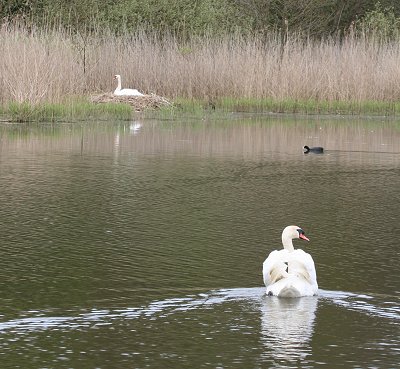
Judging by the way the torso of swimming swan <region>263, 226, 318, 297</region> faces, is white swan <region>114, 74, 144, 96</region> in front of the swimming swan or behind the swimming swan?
in front

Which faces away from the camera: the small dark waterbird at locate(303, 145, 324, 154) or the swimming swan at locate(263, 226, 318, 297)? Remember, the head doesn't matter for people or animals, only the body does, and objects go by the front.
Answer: the swimming swan at locate(263, 226, 318, 297)

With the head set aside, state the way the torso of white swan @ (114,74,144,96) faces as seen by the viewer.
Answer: to the viewer's left

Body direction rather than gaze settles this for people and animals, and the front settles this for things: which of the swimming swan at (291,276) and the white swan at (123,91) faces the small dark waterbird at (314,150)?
the swimming swan at (291,276)

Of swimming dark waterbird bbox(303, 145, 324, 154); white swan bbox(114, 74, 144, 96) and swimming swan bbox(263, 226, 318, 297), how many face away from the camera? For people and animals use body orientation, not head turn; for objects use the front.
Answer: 1

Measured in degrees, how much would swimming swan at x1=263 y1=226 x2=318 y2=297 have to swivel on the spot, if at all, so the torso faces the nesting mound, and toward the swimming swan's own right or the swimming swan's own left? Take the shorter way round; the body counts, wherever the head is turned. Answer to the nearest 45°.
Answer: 0° — it already faces it

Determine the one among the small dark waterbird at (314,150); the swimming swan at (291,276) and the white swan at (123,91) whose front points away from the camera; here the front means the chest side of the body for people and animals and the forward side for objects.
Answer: the swimming swan at (291,276)

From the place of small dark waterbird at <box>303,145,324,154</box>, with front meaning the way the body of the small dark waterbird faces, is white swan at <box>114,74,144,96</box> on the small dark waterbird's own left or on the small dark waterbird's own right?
on the small dark waterbird's own right

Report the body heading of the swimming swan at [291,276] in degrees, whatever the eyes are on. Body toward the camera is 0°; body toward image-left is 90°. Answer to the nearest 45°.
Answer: approximately 180°

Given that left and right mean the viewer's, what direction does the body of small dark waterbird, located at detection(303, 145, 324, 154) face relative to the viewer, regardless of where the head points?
facing to the left of the viewer

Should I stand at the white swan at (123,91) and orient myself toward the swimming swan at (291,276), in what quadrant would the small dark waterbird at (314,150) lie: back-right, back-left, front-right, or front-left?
front-left

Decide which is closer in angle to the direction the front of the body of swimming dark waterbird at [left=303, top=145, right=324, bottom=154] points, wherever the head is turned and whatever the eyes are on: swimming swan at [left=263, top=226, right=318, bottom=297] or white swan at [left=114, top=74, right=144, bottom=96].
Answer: the white swan

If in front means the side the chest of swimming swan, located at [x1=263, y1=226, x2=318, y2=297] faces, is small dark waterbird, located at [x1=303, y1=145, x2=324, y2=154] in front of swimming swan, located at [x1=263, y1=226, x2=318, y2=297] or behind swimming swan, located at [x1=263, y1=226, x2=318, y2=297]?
in front

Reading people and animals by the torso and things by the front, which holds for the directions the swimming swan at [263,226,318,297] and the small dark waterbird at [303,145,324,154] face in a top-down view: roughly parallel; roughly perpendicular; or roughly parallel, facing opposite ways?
roughly perpendicular

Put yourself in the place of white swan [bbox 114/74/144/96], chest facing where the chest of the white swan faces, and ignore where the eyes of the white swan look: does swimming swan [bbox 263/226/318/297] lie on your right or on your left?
on your left

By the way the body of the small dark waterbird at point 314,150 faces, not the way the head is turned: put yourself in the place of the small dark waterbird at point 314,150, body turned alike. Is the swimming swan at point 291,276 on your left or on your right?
on your left

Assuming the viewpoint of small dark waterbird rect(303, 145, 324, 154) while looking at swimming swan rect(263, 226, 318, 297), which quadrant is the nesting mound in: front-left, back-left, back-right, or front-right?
back-right

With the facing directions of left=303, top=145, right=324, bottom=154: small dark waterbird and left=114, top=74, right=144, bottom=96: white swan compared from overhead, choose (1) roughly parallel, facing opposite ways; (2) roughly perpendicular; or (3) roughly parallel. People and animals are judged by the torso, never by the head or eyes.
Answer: roughly parallel
